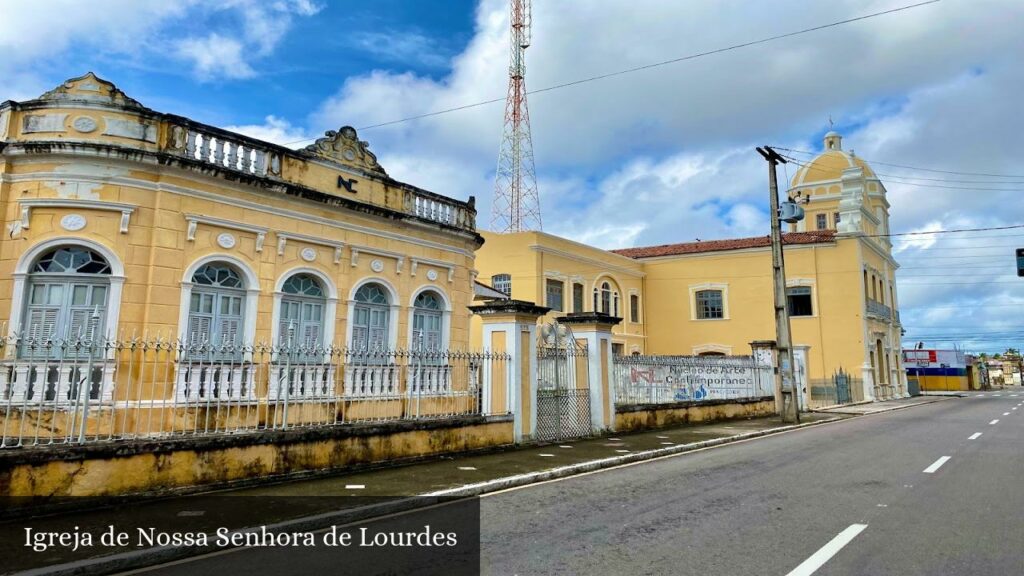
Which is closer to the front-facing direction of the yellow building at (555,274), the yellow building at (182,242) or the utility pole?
the utility pole

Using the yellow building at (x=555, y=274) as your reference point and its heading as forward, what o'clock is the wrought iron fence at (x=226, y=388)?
The wrought iron fence is roughly at 2 o'clock from the yellow building.

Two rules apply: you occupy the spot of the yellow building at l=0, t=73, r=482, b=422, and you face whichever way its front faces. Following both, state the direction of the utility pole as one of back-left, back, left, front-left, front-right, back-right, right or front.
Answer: front-left

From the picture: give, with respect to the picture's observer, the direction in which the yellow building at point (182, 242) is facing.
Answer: facing the viewer and to the right of the viewer

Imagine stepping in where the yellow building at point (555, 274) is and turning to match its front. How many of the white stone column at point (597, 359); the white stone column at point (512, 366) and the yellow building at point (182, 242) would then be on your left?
0

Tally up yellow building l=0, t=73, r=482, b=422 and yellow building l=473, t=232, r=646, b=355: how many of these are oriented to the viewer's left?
0

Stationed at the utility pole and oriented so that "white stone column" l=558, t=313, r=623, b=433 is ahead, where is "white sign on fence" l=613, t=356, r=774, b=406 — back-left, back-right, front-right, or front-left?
front-right

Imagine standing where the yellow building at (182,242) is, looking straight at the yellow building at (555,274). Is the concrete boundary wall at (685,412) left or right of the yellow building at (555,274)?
right

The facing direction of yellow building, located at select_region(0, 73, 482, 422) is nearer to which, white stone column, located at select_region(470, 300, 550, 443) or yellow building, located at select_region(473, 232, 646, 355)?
the white stone column

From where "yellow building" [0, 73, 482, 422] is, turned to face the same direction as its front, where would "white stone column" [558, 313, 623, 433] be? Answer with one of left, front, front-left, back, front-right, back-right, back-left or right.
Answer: front-left

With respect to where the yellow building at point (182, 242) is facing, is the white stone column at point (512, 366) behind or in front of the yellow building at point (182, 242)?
in front

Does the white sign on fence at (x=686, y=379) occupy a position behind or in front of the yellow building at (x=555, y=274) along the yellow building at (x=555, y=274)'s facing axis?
in front

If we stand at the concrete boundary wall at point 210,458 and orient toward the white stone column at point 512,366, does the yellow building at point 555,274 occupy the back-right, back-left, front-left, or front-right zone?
front-left

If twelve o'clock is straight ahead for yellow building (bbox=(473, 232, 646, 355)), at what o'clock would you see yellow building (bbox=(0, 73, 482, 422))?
yellow building (bbox=(0, 73, 482, 422)) is roughly at 2 o'clock from yellow building (bbox=(473, 232, 646, 355)).

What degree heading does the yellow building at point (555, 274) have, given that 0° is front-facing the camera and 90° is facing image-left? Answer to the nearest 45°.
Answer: approximately 315°
